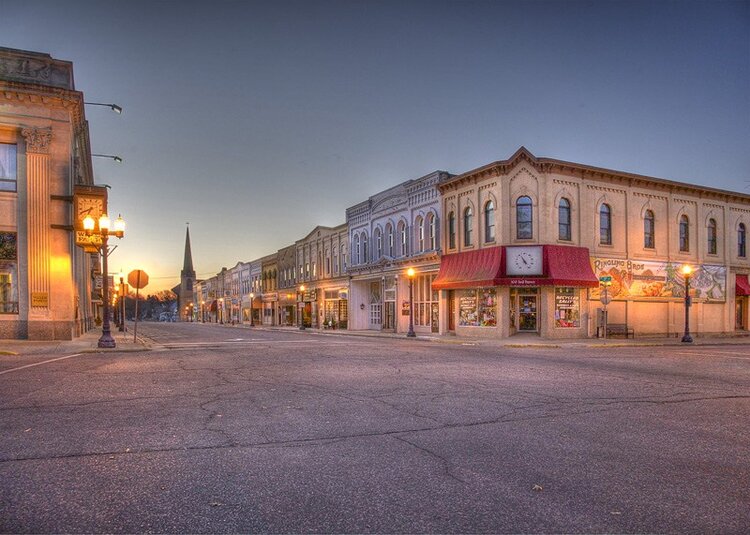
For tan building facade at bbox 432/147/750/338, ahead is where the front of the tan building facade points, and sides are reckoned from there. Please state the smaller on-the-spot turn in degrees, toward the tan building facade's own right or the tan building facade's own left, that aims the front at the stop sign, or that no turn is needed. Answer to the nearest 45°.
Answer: approximately 45° to the tan building facade's own right

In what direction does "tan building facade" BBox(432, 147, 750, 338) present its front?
toward the camera
